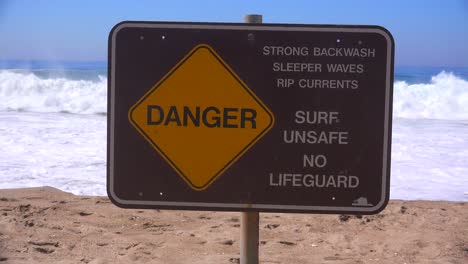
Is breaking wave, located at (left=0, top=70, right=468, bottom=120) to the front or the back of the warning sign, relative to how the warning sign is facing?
to the back

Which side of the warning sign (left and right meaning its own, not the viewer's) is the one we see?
front
